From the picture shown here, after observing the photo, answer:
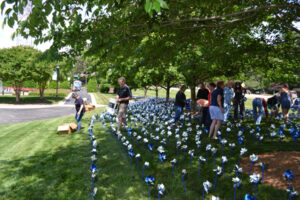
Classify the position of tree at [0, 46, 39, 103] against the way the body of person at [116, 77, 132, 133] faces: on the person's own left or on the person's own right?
on the person's own right

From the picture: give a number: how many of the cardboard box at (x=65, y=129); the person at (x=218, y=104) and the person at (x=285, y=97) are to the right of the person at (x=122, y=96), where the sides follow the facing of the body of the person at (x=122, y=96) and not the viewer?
1

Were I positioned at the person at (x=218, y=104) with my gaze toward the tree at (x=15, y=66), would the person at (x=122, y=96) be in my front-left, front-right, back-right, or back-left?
front-left

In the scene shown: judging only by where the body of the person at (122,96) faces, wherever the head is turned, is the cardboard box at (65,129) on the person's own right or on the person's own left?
on the person's own right

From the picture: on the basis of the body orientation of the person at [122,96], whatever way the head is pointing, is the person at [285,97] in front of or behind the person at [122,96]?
behind

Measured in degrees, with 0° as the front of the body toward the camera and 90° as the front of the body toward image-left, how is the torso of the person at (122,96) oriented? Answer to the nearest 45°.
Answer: approximately 45°

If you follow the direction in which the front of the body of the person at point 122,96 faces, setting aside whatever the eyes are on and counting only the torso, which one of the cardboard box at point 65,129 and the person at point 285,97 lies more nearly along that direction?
the cardboard box

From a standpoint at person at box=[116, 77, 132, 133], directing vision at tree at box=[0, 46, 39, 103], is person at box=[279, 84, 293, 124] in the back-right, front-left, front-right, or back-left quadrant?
back-right

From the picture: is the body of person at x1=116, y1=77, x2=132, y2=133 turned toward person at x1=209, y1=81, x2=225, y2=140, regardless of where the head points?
no
